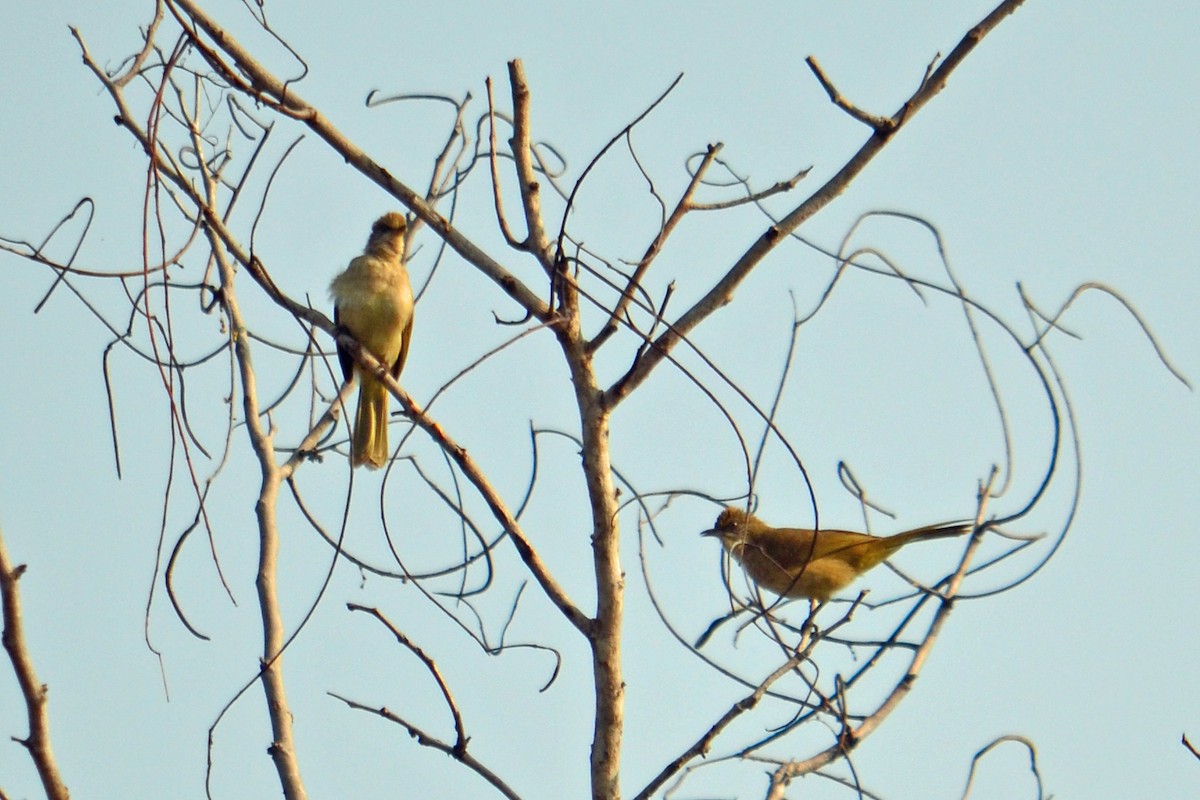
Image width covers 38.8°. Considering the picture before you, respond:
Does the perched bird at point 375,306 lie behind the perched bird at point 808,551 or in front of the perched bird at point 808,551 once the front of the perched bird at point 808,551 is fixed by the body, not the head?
in front

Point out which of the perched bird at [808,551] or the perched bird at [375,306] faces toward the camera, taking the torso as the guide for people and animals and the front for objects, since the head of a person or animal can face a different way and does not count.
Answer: the perched bird at [375,306]

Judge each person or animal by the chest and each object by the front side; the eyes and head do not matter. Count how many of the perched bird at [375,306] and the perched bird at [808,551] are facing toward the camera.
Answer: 1

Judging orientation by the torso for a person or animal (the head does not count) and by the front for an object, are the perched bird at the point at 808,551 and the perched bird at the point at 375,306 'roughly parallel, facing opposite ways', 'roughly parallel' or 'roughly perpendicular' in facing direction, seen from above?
roughly perpendicular

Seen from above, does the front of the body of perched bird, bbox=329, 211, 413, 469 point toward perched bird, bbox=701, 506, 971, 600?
no

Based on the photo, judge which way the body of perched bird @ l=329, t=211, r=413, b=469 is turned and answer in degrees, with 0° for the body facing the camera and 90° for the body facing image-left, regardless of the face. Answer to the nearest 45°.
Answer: approximately 0°

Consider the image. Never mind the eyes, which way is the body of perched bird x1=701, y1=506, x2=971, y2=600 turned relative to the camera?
to the viewer's left
